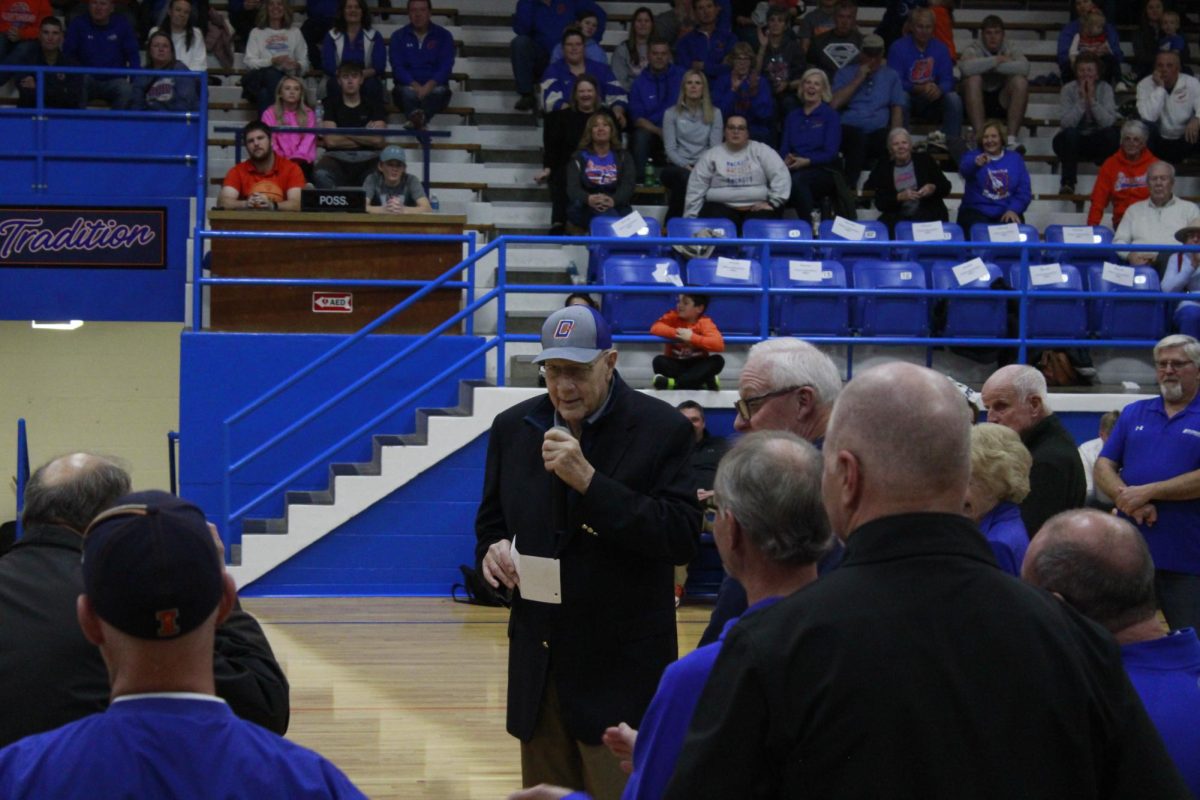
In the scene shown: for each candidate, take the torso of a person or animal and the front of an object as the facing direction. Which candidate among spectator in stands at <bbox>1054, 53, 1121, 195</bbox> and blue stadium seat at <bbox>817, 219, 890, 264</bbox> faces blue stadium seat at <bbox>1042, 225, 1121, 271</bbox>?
the spectator in stands

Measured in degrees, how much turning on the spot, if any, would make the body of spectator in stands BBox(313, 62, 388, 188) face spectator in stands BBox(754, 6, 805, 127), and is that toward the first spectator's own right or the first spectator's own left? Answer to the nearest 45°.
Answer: approximately 90° to the first spectator's own left

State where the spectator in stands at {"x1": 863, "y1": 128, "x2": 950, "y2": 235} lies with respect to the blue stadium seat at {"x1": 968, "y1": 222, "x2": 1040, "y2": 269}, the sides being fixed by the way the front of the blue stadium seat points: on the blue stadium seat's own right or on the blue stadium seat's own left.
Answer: on the blue stadium seat's own right

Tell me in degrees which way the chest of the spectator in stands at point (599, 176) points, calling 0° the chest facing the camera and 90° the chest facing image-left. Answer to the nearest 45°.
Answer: approximately 0°

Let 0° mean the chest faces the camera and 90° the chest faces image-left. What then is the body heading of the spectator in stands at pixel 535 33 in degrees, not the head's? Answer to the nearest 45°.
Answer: approximately 0°

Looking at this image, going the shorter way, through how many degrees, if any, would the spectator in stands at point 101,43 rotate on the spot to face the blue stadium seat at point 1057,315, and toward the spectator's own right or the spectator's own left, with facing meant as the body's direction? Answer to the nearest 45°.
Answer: approximately 45° to the spectator's own left
